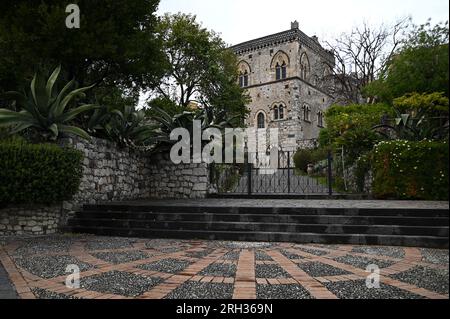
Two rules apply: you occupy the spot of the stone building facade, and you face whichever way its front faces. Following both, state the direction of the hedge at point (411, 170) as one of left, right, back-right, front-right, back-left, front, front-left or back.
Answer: front-left

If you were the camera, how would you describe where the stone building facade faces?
facing the viewer and to the left of the viewer

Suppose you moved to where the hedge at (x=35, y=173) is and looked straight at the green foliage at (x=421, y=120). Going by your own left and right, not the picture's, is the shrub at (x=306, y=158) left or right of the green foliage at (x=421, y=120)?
left

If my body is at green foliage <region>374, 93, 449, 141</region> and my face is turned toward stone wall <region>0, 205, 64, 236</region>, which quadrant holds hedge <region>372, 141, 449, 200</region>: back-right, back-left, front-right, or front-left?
front-left

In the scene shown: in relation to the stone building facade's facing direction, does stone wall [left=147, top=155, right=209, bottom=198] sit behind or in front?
in front

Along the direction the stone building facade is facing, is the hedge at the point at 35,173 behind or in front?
in front

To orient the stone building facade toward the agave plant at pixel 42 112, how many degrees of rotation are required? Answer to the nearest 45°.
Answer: approximately 45° to its left

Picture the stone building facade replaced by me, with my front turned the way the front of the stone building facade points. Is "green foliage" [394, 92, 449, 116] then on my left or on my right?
on my left

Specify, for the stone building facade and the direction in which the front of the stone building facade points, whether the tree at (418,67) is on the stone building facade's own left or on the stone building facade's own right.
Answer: on the stone building facade's own left
